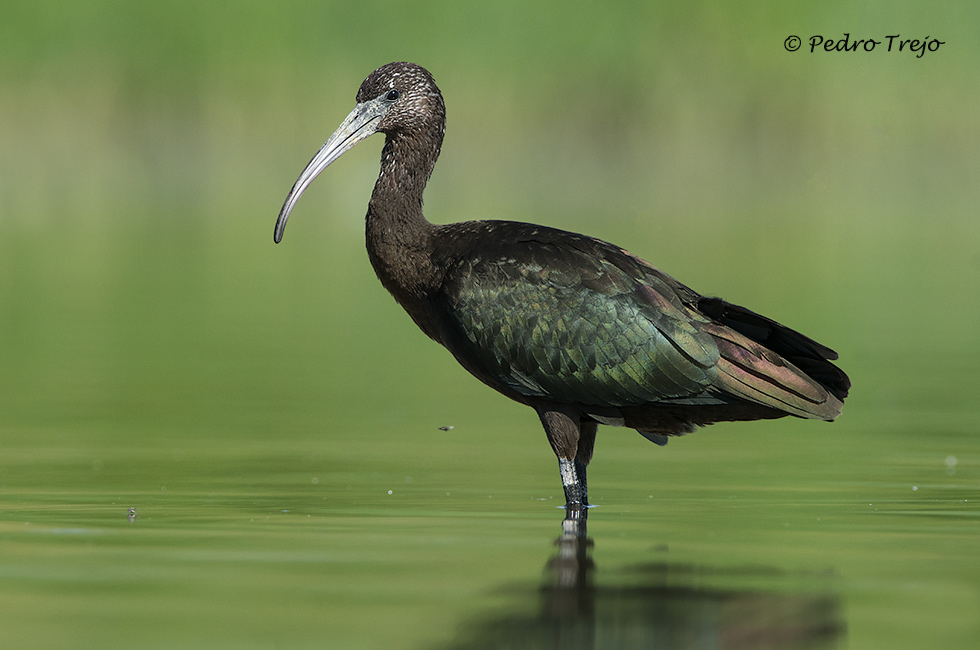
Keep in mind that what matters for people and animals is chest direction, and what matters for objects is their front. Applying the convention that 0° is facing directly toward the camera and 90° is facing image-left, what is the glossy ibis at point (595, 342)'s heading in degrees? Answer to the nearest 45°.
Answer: approximately 90°
